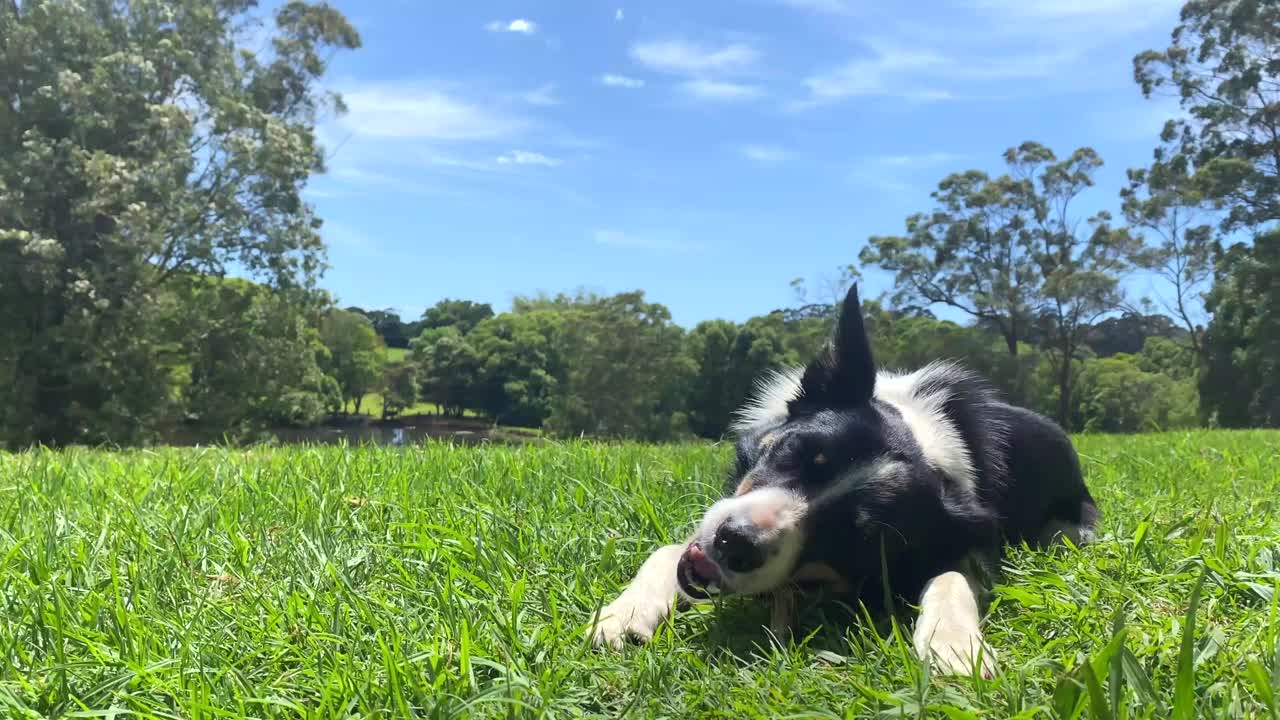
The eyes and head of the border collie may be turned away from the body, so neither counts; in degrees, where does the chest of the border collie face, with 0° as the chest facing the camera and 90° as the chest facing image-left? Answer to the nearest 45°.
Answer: approximately 45°

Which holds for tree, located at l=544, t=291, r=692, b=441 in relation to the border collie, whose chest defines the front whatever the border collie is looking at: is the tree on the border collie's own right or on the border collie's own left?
on the border collie's own right

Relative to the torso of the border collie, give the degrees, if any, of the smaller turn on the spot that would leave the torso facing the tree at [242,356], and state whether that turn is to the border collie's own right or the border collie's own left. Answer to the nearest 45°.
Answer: approximately 90° to the border collie's own right

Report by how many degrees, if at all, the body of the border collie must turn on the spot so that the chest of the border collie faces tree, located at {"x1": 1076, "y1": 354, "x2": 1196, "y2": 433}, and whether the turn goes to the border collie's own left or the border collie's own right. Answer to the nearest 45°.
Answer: approximately 135° to the border collie's own right

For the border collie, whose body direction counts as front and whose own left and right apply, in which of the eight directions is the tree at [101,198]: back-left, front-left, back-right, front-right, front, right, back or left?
right
